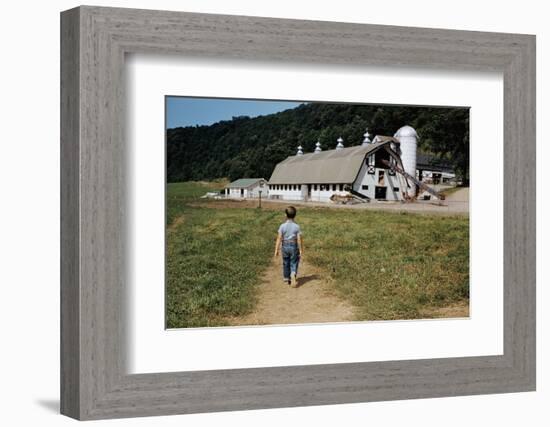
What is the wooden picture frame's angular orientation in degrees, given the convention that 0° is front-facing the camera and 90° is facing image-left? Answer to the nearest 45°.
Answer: approximately 315°
